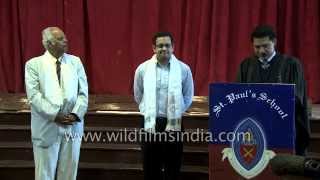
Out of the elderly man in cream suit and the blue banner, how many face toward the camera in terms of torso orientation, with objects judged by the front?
2

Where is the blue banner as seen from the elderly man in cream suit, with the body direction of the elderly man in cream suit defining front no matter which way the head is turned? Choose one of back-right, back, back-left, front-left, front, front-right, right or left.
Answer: front-left

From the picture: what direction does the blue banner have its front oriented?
toward the camera

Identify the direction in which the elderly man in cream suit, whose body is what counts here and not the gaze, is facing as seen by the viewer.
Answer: toward the camera

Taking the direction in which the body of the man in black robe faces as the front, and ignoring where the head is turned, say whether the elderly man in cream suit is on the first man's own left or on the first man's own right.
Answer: on the first man's own right

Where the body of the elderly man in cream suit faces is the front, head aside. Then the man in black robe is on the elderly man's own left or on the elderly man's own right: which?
on the elderly man's own left

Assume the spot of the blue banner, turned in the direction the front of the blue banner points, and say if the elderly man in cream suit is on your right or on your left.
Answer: on your right

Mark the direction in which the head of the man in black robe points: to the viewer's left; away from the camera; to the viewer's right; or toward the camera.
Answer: toward the camera

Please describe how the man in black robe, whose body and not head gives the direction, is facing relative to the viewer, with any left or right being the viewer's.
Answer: facing the viewer and to the left of the viewer
